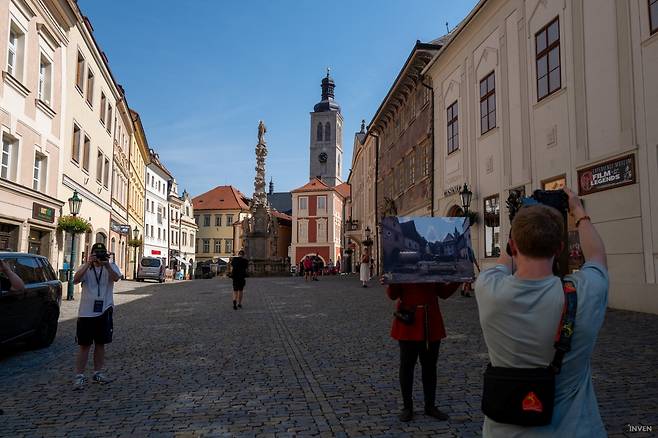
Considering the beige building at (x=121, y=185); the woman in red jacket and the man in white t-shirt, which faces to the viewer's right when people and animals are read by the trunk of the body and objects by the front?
the beige building

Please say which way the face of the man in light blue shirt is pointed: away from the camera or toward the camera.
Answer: away from the camera

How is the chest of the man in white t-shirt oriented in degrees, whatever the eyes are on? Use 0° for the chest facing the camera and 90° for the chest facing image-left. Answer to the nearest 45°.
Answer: approximately 0°

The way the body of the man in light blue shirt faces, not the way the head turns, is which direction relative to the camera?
away from the camera

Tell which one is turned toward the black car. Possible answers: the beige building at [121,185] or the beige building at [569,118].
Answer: the beige building at [569,118]

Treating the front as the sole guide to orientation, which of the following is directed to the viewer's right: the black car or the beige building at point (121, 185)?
the beige building

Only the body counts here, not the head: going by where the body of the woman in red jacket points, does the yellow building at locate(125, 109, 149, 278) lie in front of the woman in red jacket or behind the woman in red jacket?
behind

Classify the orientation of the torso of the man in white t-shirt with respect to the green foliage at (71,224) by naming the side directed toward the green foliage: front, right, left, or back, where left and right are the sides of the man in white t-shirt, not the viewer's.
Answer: back

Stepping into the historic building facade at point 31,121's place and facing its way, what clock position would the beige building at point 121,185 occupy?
The beige building is roughly at 8 o'clock from the historic building facade.

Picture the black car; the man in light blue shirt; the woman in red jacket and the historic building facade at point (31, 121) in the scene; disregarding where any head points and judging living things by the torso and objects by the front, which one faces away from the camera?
the man in light blue shirt

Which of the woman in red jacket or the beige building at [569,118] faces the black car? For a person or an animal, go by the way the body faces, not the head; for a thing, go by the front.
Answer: the beige building

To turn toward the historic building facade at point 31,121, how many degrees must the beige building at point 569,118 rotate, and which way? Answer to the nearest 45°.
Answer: approximately 45° to its right
